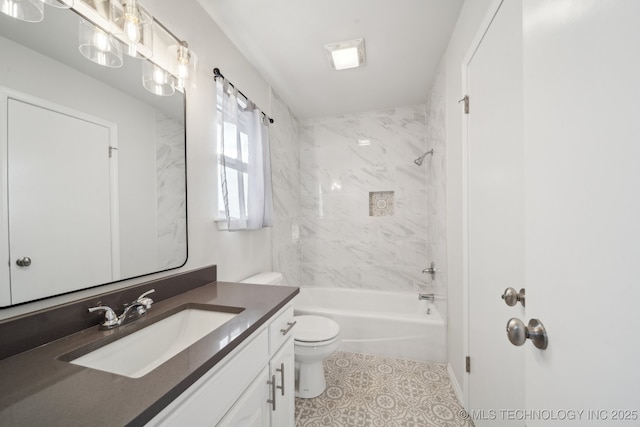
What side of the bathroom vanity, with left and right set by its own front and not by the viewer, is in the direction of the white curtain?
left

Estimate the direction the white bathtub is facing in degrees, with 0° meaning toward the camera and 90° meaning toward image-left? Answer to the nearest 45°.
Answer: approximately 0°

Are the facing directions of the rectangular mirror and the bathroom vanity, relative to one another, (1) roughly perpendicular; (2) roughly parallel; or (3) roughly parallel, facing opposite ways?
roughly parallel

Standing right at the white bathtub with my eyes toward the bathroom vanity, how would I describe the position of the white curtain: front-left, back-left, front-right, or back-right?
front-right

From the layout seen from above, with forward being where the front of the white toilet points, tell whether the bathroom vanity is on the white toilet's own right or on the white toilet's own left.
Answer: on the white toilet's own right

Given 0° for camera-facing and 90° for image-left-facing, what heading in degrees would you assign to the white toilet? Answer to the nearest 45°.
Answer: approximately 270°

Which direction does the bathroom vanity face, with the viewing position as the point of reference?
facing the viewer and to the right of the viewer

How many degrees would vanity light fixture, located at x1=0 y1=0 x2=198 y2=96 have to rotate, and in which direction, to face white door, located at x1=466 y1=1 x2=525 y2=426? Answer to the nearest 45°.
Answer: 0° — it already faces it

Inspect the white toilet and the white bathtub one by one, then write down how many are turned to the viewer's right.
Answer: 1

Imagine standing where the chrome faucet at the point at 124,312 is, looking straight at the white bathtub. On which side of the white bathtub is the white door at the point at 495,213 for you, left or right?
right
